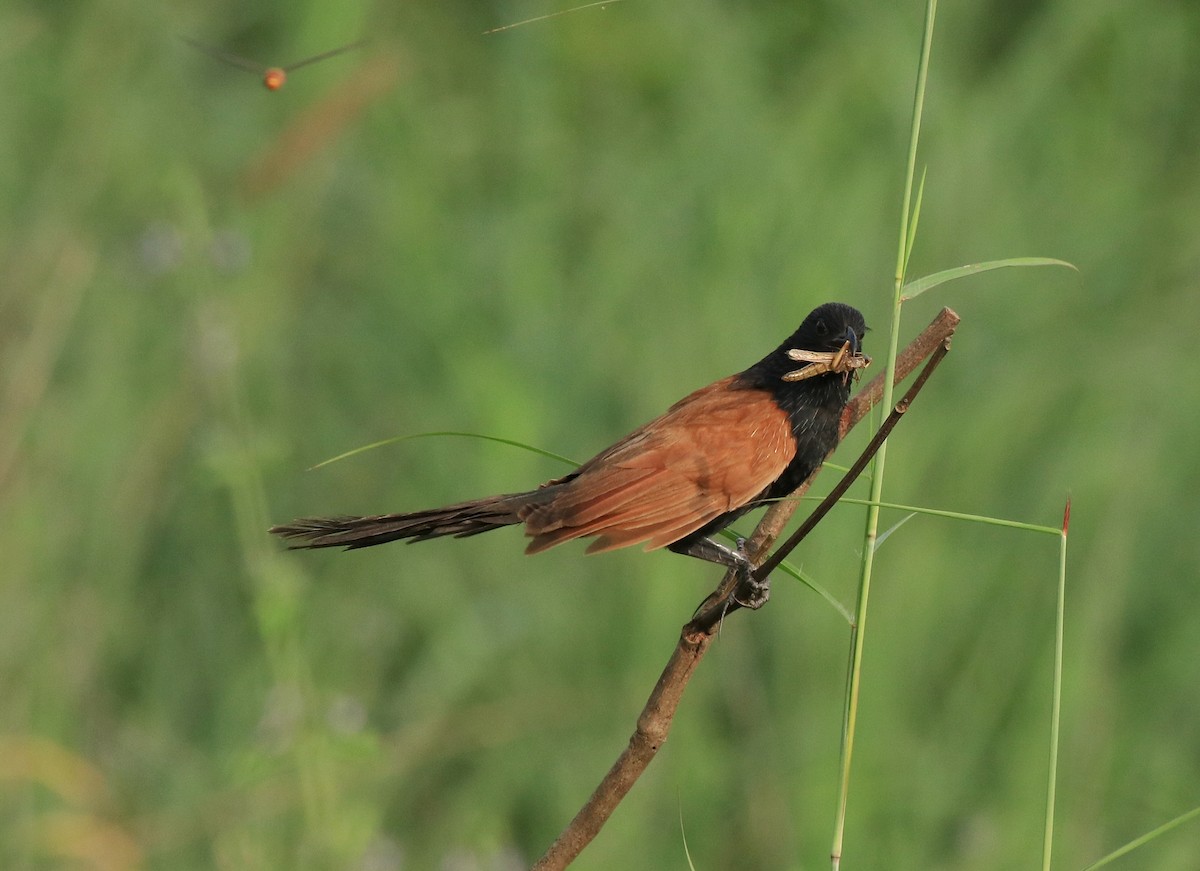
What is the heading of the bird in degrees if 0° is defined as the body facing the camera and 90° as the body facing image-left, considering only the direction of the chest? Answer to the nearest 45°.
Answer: approximately 270°
